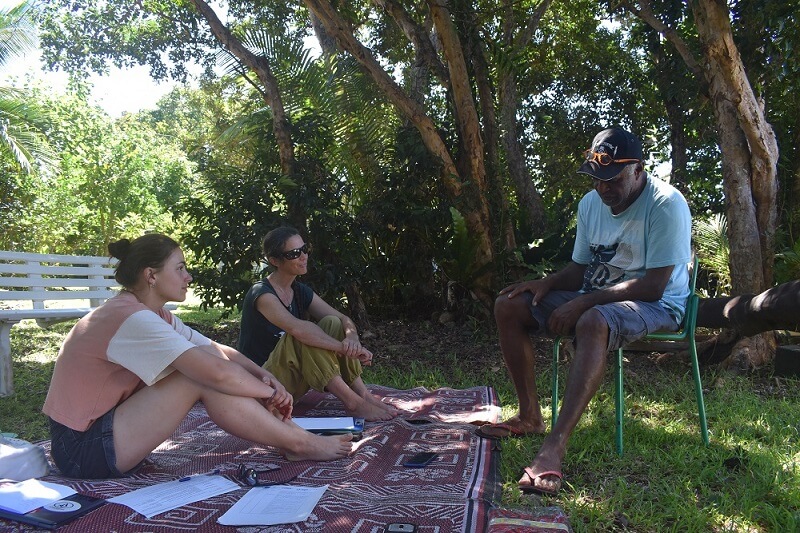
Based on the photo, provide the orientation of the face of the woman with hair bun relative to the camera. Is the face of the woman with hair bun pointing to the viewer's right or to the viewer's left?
to the viewer's right

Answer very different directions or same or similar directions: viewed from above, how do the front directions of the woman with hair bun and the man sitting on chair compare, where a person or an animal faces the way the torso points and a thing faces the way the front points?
very different directions

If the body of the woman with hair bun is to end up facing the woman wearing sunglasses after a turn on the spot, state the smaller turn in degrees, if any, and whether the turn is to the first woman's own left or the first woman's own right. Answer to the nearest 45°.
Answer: approximately 45° to the first woman's own left

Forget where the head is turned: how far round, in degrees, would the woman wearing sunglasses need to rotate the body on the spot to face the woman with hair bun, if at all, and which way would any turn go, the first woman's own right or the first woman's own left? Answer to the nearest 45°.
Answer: approximately 90° to the first woman's own right

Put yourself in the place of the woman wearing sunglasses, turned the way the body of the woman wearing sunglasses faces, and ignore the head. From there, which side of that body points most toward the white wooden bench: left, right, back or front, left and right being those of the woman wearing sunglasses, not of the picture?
back

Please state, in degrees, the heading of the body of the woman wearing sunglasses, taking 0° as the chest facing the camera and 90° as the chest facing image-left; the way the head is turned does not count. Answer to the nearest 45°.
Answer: approximately 315°

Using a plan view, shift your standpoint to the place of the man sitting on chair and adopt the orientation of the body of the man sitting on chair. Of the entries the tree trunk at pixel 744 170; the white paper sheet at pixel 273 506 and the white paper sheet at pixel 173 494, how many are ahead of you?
2

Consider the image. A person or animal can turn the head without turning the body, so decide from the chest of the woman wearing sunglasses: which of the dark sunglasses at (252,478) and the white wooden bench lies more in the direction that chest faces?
the dark sunglasses

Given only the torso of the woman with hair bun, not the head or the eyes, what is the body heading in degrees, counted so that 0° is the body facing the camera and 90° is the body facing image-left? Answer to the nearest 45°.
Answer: approximately 270°

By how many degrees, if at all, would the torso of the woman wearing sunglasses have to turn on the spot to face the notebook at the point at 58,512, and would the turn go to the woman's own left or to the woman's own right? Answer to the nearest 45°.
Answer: approximately 90° to the woman's own right

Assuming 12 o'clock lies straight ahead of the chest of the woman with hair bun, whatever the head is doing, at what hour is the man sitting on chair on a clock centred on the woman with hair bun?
The man sitting on chair is roughly at 12 o'clock from the woman with hair bun.

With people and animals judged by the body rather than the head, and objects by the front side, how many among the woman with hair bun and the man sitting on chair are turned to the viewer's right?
1
